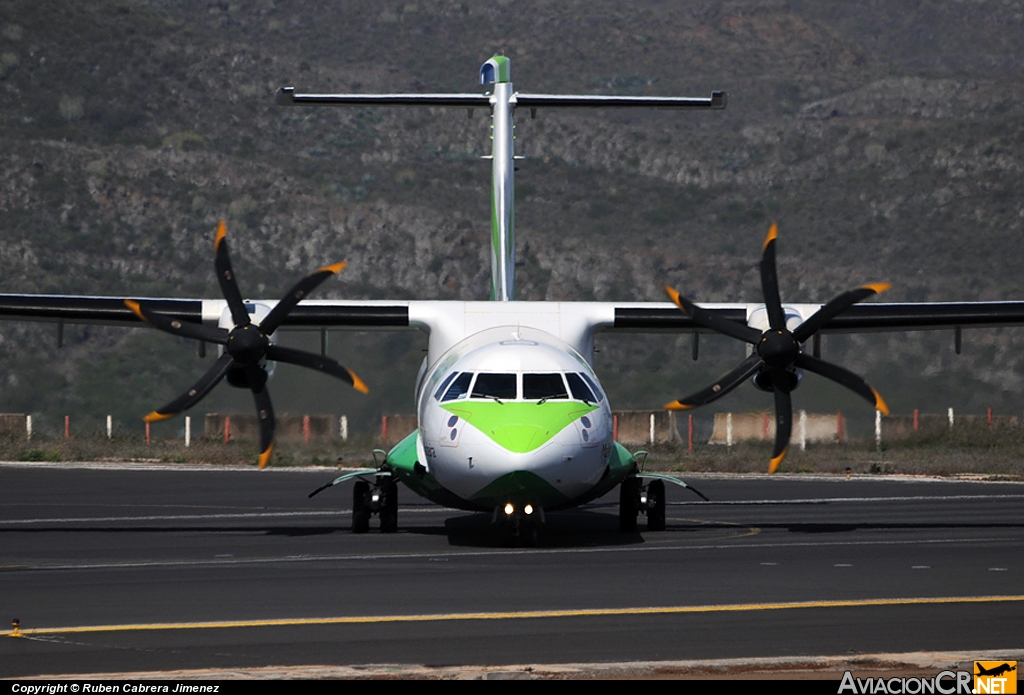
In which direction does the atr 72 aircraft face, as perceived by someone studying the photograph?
facing the viewer
